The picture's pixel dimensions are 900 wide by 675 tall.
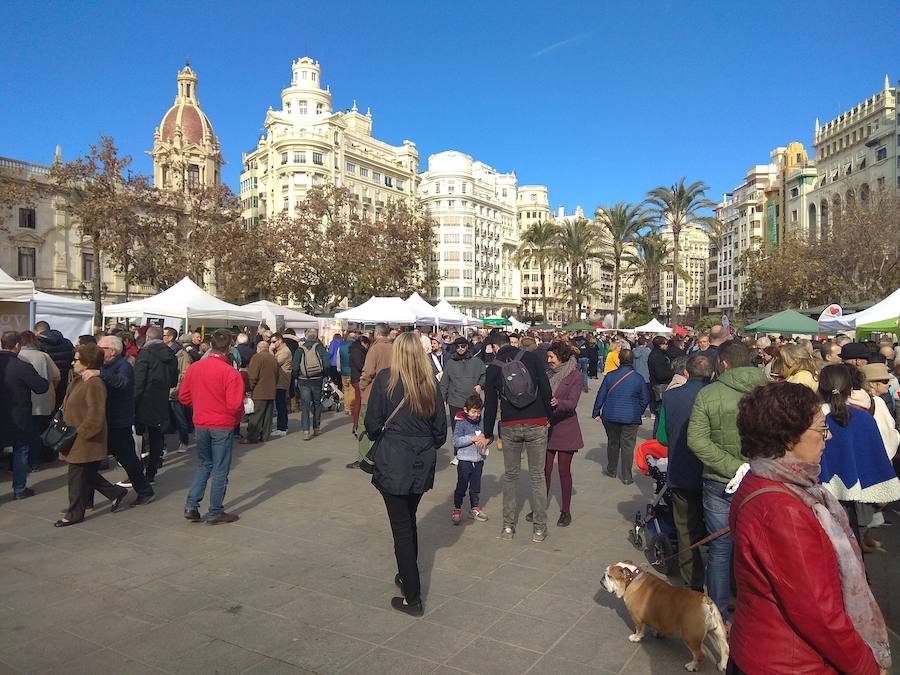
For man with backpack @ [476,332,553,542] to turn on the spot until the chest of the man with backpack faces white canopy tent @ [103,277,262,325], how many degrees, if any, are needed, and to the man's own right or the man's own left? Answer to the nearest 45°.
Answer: approximately 45° to the man's own left

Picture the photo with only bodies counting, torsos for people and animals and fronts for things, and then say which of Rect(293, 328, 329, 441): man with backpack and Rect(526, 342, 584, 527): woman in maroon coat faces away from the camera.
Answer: the man with backpack

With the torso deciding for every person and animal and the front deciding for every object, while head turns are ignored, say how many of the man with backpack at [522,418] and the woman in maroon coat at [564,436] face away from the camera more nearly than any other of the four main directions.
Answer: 1

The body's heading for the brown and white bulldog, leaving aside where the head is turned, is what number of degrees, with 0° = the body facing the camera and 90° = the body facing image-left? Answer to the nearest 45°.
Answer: approximately 135°

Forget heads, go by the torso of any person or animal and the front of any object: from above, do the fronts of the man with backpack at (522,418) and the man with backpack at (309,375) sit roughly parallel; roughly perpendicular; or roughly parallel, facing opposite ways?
roughly parallel

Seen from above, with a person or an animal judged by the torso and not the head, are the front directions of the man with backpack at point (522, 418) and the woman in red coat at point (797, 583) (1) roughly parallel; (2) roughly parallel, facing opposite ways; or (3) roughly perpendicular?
roughly perpendicular

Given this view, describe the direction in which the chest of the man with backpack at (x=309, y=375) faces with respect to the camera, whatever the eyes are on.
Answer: away from the camera

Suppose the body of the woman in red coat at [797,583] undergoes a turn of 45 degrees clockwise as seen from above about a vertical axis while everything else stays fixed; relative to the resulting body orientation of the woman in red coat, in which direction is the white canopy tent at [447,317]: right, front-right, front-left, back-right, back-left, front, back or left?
back

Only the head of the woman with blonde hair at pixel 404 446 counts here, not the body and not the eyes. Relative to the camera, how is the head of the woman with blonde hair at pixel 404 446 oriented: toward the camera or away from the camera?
away from the camera

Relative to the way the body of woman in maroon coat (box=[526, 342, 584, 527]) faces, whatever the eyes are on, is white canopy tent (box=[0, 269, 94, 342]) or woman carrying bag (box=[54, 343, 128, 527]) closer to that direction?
the woman carrying bag

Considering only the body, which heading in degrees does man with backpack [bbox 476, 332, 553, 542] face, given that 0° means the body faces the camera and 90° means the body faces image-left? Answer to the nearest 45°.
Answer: approximately 180°

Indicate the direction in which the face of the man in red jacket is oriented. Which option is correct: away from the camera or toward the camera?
away from the camera

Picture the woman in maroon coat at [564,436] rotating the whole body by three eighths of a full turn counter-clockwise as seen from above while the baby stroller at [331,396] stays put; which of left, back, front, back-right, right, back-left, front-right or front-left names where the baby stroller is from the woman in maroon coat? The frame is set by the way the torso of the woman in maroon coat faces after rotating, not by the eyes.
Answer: back-left

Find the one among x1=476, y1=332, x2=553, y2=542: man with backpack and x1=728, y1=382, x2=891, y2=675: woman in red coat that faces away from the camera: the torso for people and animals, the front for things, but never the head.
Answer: the man with backpack
